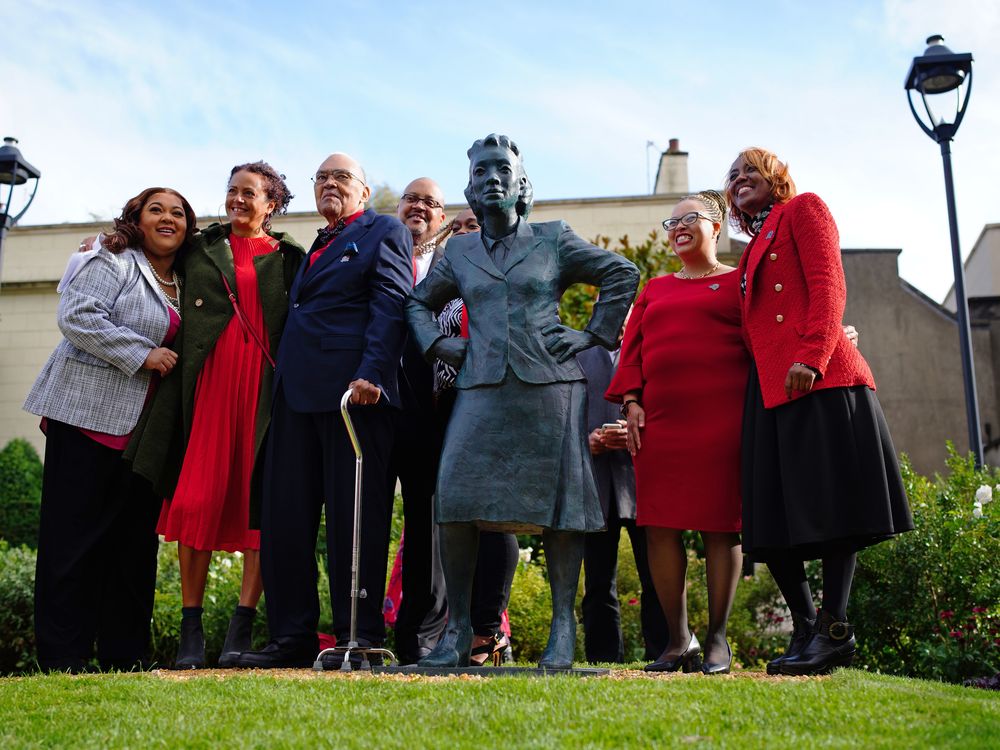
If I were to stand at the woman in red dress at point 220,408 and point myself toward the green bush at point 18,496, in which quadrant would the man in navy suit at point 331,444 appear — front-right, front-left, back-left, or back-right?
back-right

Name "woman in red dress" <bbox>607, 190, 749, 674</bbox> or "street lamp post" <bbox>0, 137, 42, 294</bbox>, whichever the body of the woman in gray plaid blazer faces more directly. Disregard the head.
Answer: the woman in red dress

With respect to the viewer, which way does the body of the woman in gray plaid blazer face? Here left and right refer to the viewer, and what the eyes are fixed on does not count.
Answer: facing the viewer and to the right of the viewer

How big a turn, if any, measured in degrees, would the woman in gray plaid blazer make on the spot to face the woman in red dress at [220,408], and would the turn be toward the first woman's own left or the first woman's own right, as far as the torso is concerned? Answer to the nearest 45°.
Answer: approximately 45° to the first woman's own left

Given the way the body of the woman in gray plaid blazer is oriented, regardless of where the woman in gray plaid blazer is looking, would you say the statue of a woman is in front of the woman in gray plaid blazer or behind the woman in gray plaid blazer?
in front

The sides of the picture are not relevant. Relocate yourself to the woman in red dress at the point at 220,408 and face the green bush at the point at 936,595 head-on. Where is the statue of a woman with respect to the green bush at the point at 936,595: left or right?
right

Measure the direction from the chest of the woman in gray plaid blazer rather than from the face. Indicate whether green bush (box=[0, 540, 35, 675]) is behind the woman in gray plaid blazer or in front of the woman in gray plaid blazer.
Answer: behind

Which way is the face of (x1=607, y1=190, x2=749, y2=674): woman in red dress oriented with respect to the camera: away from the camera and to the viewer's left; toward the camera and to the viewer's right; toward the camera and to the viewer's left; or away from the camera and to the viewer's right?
toward the camera and to the viewer's left

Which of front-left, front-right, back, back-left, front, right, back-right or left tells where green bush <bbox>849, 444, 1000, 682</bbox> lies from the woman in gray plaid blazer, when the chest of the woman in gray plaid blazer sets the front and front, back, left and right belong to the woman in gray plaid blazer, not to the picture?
front-left

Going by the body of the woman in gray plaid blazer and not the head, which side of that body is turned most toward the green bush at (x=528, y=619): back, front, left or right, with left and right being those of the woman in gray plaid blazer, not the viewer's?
left

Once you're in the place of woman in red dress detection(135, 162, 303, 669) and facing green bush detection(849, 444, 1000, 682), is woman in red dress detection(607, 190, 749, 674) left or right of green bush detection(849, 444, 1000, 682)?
right
